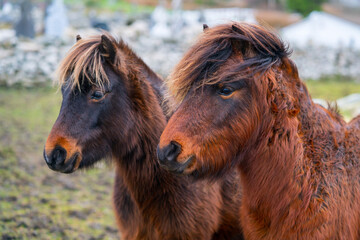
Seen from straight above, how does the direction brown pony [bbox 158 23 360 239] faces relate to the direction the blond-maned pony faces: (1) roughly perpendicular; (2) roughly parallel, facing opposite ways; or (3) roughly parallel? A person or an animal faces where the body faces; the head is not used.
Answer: roughly parallel

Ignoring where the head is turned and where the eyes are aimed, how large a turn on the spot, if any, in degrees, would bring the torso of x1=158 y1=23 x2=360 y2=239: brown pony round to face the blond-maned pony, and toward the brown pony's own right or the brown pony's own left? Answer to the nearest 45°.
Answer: approximately 90° to the brown pony's own right

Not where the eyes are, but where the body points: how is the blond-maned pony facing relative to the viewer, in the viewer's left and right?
facing the viewer and to the left of the viewer

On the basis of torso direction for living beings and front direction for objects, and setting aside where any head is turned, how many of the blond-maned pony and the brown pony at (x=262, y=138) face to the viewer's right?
0

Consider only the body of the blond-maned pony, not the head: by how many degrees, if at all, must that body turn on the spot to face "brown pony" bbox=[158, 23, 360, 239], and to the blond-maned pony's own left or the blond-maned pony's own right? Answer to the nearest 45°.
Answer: approximately 90° to the blond-maned pony's own left
